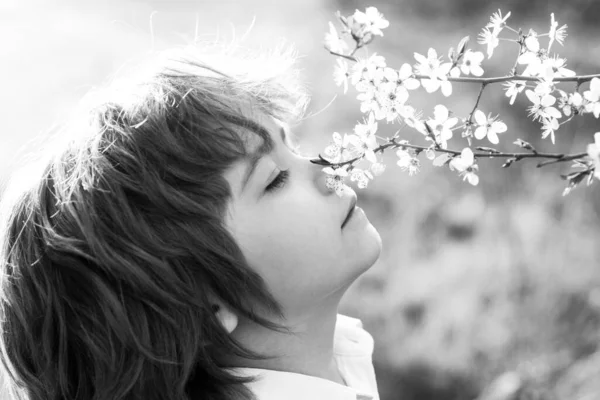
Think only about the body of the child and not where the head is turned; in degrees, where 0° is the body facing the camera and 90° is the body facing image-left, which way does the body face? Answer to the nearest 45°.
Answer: approximately 270°

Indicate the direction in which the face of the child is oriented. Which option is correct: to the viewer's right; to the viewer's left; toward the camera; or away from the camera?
to the viewer's right
